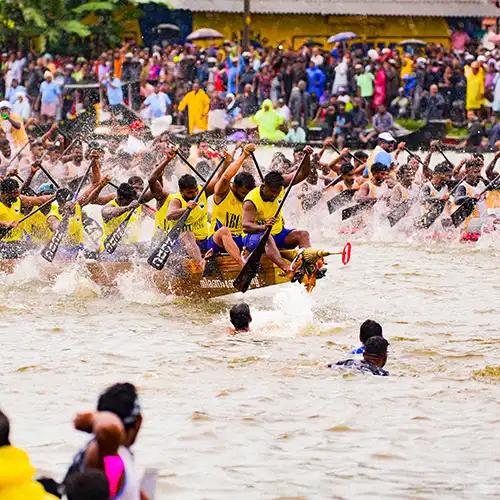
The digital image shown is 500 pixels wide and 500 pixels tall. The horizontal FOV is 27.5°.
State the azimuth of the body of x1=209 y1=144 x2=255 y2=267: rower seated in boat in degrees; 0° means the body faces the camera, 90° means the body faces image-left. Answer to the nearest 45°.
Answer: approximately 315°

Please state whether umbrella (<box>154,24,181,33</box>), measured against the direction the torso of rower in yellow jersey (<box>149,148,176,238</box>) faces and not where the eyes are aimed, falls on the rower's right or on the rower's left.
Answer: on the rower's left

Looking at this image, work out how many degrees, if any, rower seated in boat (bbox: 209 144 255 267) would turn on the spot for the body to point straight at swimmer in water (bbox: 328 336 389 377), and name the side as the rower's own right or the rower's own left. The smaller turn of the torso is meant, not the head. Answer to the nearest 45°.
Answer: approximately 45° to the rower's own right

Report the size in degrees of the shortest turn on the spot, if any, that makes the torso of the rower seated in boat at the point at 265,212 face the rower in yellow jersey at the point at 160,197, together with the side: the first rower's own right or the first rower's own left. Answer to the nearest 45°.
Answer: approximately 180°

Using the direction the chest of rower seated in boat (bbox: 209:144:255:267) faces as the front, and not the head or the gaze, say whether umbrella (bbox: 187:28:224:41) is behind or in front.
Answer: behind

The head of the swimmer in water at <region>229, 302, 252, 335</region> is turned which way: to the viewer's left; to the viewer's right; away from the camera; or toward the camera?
away from the camera

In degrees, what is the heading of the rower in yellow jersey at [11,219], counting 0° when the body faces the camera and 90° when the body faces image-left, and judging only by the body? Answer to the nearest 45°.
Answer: approximately 315°
